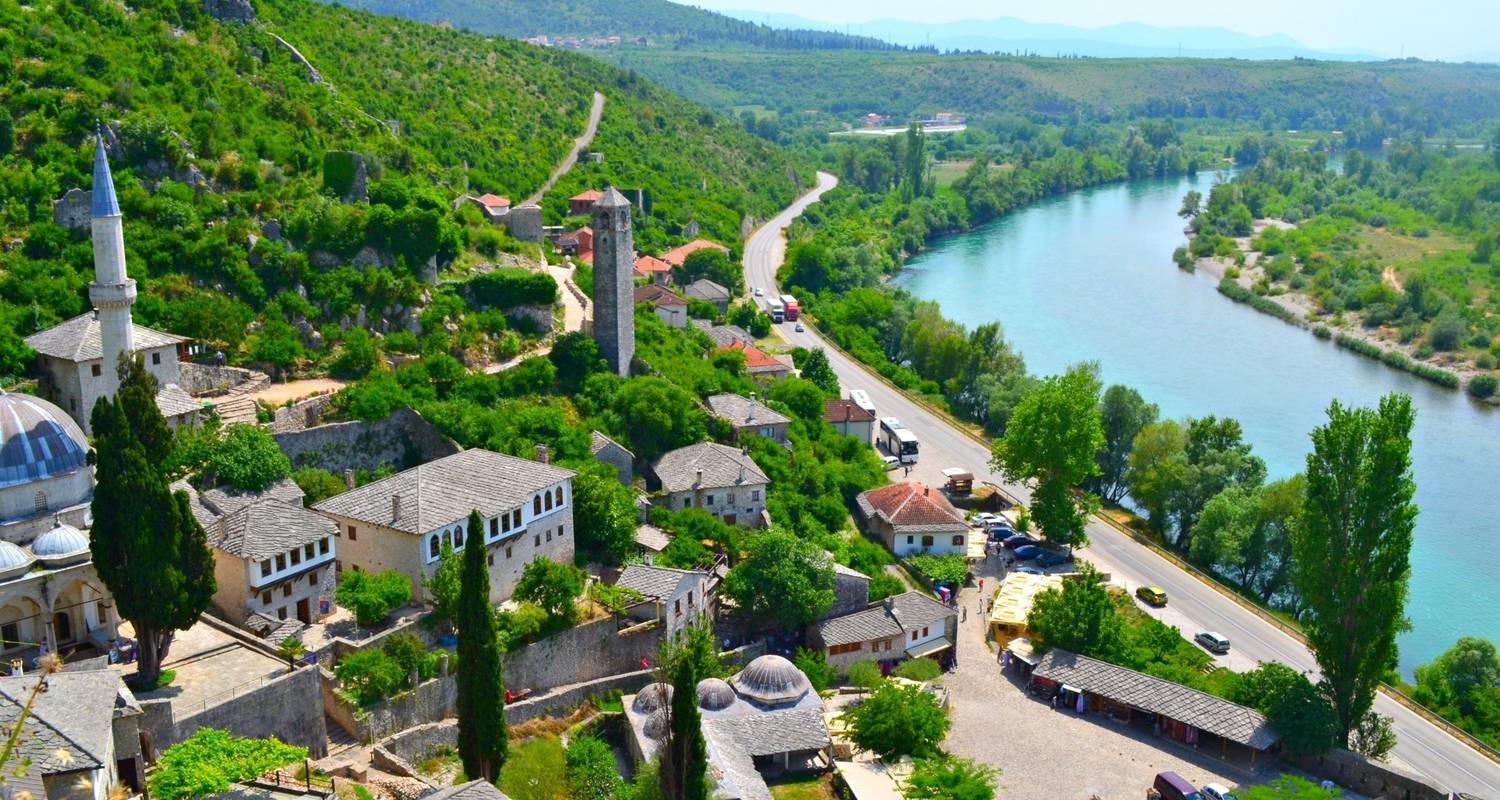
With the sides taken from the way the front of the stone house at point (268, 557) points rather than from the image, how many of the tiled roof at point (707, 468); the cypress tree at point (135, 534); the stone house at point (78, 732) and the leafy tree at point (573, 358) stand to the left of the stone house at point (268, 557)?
2

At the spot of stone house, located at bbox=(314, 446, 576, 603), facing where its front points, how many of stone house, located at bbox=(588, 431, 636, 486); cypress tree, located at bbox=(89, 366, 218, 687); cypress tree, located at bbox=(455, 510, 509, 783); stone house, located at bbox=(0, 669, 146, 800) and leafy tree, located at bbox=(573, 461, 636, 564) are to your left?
2

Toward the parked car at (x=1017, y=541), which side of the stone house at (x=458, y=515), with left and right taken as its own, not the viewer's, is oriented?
left

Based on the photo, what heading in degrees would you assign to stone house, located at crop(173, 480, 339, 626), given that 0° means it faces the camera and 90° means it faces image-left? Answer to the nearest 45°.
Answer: approximately 315°

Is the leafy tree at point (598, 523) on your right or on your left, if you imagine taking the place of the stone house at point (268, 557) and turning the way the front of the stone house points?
on your left

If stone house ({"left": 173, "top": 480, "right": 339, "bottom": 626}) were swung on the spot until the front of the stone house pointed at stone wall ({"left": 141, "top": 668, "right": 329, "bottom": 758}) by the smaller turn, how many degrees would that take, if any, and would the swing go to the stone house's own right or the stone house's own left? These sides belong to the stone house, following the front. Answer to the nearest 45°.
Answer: approximately 45° to the stone house's own right

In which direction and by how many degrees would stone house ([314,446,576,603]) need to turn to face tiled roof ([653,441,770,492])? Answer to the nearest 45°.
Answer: approximately 90° to its left

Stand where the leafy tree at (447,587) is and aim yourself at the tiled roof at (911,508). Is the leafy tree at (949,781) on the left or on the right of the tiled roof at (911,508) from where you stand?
right

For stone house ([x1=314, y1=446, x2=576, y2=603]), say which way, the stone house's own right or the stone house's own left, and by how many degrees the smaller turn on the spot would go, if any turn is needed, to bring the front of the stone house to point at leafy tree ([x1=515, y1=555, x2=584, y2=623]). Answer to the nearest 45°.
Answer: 0° — it already faces it

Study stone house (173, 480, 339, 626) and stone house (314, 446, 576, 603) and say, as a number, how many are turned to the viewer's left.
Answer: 0

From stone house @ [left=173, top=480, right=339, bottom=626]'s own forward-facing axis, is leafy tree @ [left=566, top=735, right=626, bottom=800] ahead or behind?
ahead

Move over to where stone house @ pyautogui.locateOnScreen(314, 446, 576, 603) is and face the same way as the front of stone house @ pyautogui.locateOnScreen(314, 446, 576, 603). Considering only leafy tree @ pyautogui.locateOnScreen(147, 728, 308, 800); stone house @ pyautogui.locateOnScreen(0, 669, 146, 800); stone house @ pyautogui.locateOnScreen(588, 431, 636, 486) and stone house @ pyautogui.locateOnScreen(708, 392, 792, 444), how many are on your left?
2

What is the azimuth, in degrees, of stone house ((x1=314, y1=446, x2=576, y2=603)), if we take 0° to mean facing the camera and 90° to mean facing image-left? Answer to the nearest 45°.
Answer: approximately 315°

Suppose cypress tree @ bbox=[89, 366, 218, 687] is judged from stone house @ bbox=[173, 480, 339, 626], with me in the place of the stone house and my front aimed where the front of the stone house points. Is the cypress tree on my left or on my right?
on my right

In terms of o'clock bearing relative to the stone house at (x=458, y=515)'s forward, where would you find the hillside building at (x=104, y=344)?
The hillside building is roughly at 5 o'clock from the stone house.
